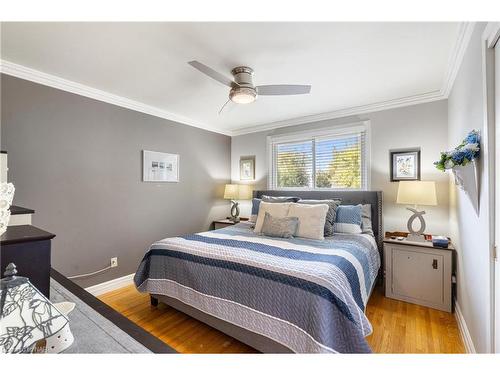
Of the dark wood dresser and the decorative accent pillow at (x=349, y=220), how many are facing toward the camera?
1

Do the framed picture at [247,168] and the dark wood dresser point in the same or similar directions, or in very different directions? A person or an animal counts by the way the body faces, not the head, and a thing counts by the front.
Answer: very different directions

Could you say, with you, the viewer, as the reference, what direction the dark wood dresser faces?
facing to the right of the viewer

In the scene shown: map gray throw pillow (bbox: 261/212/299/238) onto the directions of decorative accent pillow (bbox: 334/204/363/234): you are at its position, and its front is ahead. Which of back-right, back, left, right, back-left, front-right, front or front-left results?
front-right

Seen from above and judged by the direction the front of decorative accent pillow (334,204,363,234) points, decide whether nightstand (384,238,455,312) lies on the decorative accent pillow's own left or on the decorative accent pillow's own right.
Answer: on the decorative accent pillow's own left

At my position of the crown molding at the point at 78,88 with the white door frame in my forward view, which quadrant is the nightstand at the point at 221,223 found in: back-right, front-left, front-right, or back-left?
front-left

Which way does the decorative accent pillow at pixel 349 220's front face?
toward the camera

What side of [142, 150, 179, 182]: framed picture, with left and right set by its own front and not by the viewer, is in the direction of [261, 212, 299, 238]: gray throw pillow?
front

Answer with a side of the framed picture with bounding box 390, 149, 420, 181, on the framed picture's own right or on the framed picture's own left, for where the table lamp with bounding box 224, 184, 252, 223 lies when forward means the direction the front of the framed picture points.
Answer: on the framed picture's own right

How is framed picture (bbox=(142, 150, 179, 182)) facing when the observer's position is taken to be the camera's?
facing the viewer and to the right of the viewer

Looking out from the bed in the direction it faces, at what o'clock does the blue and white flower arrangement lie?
The blue and white flower arrangement is roughly at 8 o'clock from the bed.

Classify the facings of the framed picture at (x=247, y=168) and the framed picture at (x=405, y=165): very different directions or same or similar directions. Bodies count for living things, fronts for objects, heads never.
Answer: same or similar directions

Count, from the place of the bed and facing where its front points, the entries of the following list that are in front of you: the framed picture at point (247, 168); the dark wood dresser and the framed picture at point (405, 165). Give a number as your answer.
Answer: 1

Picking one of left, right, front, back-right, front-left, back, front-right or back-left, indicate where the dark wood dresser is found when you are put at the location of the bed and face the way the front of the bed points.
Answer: front

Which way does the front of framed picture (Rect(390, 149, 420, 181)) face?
toward the camera

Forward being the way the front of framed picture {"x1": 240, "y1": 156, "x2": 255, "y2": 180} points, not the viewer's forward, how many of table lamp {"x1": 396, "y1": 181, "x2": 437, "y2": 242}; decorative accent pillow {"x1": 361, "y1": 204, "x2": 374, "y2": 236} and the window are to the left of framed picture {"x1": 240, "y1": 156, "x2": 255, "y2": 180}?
3

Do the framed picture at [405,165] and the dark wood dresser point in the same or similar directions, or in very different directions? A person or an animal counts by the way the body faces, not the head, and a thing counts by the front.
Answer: very different directions

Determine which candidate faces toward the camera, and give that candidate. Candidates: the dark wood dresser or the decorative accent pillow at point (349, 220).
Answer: the decorative accent pillow
